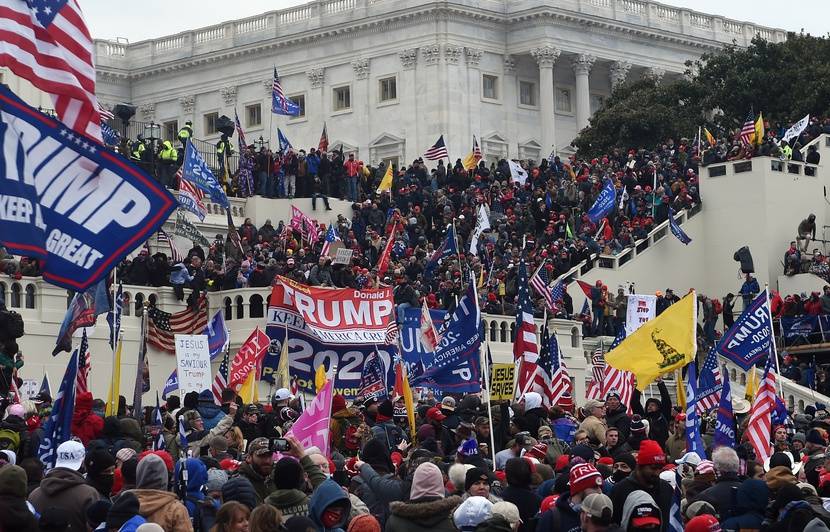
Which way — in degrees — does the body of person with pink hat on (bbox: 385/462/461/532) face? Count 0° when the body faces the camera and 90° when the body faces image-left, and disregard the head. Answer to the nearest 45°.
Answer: approximately 180°

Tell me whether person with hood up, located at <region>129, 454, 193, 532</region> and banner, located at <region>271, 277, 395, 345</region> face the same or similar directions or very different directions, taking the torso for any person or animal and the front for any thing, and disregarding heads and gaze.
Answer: very different directions

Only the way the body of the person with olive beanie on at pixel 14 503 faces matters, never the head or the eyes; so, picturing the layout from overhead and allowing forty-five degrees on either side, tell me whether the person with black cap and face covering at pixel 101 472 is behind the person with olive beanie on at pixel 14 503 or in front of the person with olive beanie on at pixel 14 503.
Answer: in front

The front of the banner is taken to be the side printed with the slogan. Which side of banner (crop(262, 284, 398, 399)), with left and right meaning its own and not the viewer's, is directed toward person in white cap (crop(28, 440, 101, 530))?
front

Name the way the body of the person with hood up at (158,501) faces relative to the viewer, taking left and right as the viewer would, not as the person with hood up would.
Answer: facing away from the viewer

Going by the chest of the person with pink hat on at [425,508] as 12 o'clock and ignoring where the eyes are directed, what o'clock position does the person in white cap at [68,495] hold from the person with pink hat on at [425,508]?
the person in white cap at [68,495] is roughly at 9 o'clock from the person with pink hat on at [425,508].

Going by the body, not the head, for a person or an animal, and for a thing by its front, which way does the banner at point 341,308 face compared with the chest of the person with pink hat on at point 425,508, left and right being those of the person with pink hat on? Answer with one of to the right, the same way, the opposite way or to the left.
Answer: the opposite way

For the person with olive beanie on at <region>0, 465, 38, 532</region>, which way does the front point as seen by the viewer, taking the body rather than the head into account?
away from the camera
